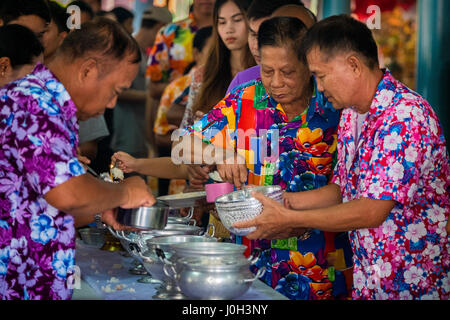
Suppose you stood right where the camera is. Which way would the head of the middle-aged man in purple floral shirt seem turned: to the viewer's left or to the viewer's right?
to the viewer's right

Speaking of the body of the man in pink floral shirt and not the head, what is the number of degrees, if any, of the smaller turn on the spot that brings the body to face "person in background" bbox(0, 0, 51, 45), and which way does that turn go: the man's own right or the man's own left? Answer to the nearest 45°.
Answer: approximately 45° to the man's own right

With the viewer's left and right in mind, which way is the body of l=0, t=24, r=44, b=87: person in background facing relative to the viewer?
facing to the right of the viewer

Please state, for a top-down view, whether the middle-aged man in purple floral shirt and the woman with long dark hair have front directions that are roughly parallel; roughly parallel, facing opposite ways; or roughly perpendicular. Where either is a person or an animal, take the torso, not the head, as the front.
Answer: roughly perpendicular

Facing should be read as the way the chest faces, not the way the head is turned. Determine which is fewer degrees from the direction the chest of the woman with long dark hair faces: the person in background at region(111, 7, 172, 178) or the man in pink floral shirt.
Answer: the man in pink floral shirt

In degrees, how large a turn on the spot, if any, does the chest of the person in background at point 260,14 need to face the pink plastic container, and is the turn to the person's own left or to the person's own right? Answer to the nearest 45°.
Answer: approximately 45° to the person's own left

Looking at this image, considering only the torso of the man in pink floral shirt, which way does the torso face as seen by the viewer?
to the viewer's left

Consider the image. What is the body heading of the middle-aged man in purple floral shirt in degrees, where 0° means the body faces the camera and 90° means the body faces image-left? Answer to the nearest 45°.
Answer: approximately 270°
